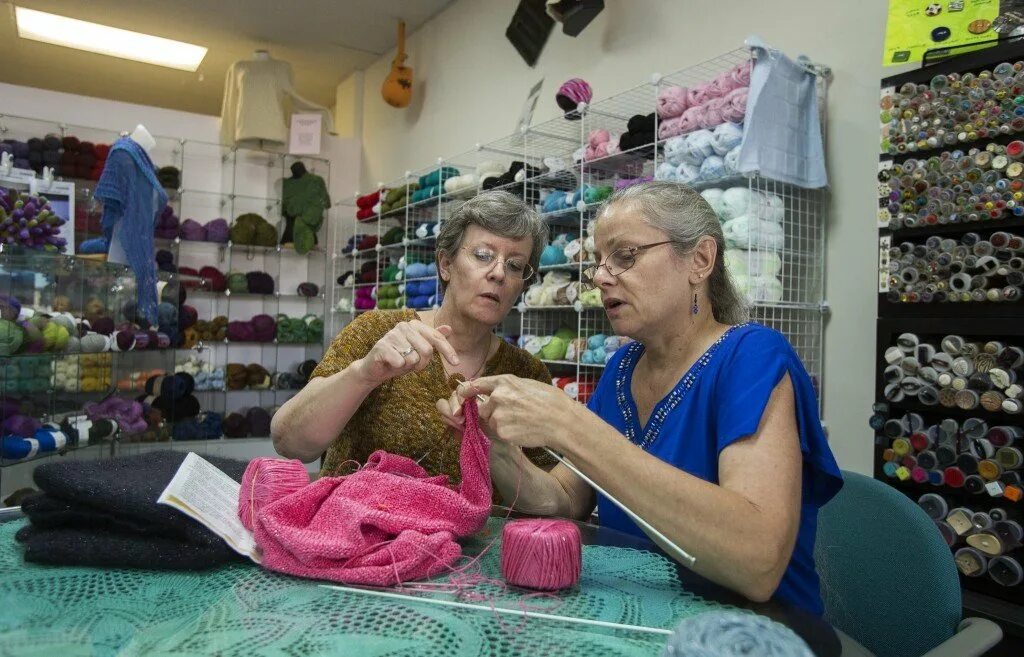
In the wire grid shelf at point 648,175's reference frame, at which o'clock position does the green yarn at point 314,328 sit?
The green yarn is roughly at 3 o'clock from the wire grid shelf.

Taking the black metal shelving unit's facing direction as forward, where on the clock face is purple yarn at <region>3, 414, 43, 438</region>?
The purple yarn is roughly at 1 o'clock from the black metal shelving unit.

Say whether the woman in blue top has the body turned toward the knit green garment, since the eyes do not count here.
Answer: no

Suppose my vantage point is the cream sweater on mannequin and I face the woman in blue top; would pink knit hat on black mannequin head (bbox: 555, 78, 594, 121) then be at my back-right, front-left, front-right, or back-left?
front-left

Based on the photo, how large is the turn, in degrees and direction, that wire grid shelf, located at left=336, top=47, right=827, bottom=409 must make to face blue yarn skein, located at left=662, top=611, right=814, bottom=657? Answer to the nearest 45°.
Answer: approximately 45° to its left

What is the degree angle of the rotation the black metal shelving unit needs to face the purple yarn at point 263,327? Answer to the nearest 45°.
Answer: approximately 45° to its right

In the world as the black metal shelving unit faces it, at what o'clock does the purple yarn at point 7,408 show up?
The purple yarn is roughly at 1 o'clock from the black metal shelving unit.

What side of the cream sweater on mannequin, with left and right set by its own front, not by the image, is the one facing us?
front

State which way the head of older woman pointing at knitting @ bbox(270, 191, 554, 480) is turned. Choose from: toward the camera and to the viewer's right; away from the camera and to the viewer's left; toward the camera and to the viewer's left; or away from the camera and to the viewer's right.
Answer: toward the camera and to the viewer's right

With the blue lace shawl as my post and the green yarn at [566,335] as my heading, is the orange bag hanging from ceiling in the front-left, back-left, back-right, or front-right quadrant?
front-left

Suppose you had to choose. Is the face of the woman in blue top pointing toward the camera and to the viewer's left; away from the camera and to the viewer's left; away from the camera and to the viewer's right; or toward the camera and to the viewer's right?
toward the camera and to the viewer's left

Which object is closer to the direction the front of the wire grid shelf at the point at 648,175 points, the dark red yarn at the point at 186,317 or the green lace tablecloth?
the green lace tablecloth

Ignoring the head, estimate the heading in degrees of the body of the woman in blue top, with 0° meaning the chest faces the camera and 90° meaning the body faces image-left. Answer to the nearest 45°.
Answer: approximately 45°

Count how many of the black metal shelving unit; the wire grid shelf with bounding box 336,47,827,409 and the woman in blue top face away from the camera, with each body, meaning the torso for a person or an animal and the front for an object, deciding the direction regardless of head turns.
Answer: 0

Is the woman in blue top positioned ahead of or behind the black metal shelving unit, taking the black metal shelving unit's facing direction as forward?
ahead

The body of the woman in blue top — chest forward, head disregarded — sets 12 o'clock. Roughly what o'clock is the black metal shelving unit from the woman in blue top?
The black metal shelving unit is roughly at 6 o'clock from the woman in blue top.

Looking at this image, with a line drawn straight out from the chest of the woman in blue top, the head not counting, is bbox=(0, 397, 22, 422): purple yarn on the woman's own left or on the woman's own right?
on the woman's own right

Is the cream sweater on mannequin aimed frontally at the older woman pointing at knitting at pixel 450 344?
yes

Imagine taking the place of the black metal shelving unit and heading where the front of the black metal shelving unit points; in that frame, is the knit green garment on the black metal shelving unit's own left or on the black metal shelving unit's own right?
on the black metal shelving unit's own right
